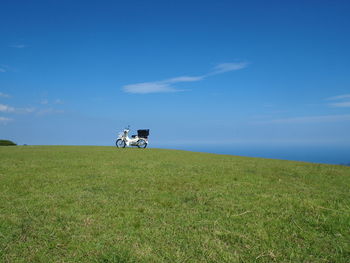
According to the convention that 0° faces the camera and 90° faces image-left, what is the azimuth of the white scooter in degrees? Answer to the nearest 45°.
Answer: approximately 90°
